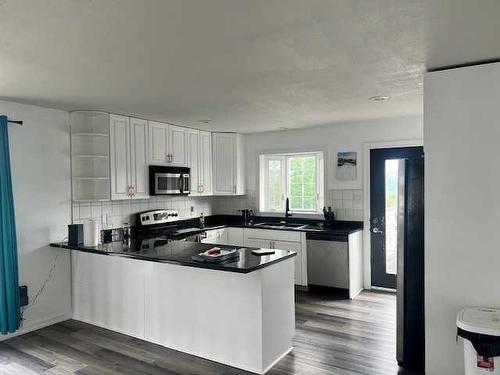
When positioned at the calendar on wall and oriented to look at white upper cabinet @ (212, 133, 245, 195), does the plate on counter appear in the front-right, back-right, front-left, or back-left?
front-left

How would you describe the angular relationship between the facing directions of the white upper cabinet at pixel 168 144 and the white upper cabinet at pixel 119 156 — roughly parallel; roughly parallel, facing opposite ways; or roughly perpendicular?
roughly parallel

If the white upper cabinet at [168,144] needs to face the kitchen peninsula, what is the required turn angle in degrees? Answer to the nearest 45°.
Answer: approximately 45° to its right

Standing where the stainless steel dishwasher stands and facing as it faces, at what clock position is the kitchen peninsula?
The kitchen peninsula is roughly at 1 o'clock from the stainless steel dishwasher.

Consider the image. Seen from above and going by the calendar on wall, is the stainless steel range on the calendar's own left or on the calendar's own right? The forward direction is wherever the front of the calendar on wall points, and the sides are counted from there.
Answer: on the calendar's own right

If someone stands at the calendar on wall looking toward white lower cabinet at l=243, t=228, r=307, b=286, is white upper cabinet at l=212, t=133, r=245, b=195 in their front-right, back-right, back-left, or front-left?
front-right

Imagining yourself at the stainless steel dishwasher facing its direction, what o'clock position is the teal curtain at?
The teal curtain is roughly at 2 o'clock from the stainless steel dishwasher.

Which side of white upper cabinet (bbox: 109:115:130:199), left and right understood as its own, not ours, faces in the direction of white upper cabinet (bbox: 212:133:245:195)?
left

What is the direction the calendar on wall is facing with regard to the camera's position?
facing the viewer

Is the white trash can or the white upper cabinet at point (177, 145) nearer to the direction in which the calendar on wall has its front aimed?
the white trash can

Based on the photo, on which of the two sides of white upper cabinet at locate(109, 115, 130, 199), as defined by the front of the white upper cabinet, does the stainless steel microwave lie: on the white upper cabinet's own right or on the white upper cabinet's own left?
on the white upper cabinet's own left

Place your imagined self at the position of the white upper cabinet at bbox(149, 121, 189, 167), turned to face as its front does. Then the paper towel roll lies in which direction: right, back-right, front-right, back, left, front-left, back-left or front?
right

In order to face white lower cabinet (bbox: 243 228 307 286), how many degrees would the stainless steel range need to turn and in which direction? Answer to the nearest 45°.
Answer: approximately 45° to its left

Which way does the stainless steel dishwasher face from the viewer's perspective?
toward the camera

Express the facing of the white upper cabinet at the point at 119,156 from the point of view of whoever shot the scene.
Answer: facing the viewer and to the right of the viewer

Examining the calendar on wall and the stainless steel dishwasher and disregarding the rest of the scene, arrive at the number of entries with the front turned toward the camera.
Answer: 2

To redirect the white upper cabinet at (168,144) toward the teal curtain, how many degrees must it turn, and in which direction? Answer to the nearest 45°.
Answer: approximately 90° to its right
